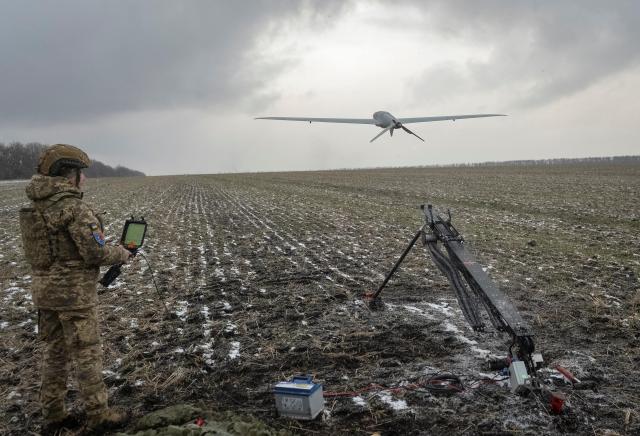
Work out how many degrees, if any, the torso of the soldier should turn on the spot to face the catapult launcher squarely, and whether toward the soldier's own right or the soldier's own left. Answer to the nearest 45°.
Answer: approximately 45° to the soldier's own right

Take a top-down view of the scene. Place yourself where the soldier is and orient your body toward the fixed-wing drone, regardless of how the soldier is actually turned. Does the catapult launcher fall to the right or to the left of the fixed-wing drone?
right

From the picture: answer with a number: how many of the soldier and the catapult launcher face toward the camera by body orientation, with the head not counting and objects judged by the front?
0

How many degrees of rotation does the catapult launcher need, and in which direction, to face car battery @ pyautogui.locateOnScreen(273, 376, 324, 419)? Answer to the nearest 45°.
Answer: approximately 90° to its left

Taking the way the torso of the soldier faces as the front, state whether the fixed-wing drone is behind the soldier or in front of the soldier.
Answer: in front

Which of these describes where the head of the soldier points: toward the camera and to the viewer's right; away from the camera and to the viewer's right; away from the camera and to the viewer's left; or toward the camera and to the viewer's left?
away from the camera and to the viewer's right

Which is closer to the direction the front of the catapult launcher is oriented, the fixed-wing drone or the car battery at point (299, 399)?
the fixed-wing drone

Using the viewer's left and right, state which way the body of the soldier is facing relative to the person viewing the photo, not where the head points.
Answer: facing away from the viewer and to the right of the viewer

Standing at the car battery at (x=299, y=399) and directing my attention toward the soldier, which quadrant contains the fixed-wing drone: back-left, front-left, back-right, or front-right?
back-right

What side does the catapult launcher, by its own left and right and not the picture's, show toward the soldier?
left

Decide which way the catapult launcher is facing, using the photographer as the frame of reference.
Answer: facing away from the viewer and to the left of the viewer
